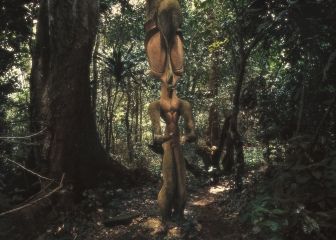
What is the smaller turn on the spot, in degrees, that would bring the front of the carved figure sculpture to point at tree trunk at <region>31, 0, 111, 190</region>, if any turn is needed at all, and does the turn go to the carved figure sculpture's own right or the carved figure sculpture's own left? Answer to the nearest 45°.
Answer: approximately 135° to the carved figure sculpture's own right

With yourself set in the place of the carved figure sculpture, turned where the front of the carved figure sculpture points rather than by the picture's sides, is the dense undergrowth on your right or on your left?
on your left

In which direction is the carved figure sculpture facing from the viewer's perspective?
toward the camera

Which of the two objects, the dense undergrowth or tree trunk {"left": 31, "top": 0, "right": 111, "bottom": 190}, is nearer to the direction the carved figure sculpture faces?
the dense undergrowth
